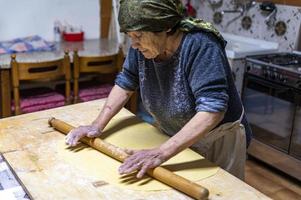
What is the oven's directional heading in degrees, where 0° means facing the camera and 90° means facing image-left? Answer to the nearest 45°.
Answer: approximately 45°

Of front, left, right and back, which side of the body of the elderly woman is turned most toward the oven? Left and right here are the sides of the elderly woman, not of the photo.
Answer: back

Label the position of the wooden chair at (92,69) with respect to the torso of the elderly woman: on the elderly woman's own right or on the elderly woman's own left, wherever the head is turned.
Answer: on the elderly woman's own right

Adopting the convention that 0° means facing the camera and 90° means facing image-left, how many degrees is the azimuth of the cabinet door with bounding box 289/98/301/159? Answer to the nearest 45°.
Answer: approximately 45°
